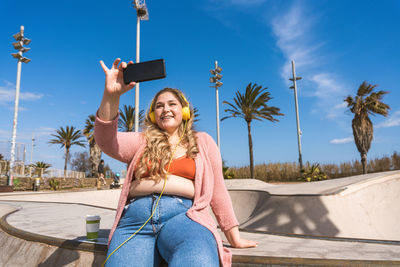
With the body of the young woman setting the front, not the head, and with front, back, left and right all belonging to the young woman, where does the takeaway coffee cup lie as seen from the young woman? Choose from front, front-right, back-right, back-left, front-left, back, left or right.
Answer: back-right

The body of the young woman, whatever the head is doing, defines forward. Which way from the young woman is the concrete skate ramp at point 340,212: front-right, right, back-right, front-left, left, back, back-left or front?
back-left

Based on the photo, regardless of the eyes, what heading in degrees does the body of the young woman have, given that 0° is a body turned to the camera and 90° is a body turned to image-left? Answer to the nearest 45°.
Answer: approximately 0°

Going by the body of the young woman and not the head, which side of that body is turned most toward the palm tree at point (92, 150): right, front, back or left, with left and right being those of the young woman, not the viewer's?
back

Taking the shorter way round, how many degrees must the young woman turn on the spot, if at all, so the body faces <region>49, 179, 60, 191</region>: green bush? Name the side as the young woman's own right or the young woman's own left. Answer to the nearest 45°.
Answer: approximately 135° to the young woman's own right
